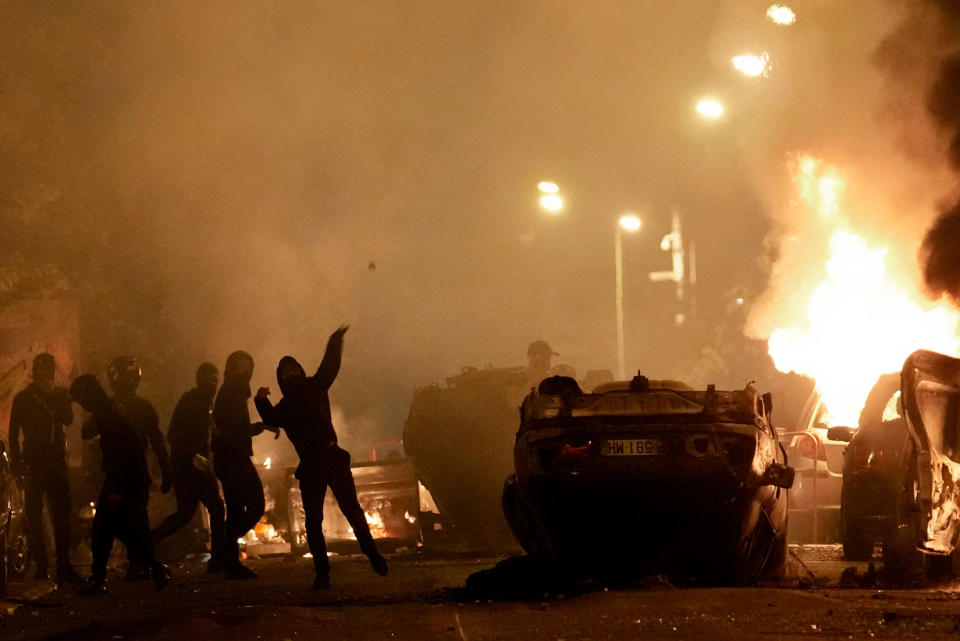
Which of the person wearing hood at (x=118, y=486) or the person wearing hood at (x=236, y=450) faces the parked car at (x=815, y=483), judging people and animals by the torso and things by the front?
the person wearing hood at (x=236, y=450)

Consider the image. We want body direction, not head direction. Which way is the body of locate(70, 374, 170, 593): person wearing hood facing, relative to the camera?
to the viewer's left

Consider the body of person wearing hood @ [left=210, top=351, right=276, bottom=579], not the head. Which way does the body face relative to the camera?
to the viewer's right

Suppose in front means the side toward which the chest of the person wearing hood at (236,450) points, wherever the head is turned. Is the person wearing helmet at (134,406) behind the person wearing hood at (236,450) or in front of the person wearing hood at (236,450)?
behind

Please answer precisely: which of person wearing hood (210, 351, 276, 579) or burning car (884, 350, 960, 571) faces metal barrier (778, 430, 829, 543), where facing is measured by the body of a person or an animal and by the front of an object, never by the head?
the person wearing hood

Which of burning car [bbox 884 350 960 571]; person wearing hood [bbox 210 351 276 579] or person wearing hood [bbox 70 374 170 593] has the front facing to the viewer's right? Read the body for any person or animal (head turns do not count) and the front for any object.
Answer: person wearing hood [bbox 210 351 276 579]

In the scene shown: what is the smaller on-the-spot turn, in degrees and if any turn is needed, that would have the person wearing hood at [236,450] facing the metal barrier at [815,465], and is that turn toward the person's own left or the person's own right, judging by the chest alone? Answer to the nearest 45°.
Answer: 0° — they already face it

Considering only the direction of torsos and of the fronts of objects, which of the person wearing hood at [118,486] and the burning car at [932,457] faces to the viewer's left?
the person wearing hood

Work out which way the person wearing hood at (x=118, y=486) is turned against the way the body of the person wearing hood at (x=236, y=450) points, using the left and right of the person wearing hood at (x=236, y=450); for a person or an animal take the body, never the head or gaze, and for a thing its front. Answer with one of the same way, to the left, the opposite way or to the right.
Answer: the opposite way

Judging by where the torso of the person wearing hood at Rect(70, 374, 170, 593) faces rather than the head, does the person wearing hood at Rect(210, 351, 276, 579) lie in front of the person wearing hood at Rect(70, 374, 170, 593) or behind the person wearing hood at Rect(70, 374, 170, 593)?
behind
